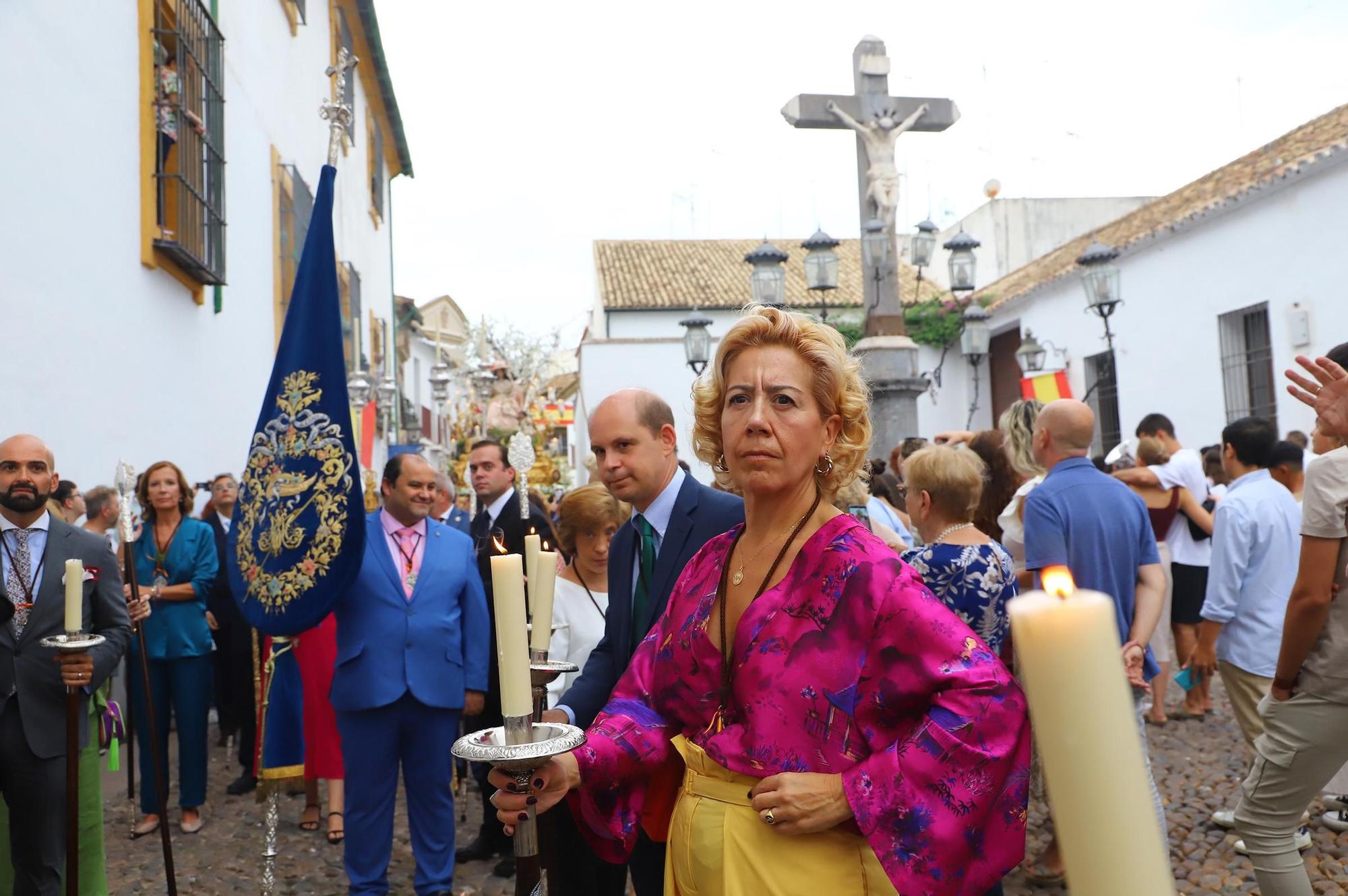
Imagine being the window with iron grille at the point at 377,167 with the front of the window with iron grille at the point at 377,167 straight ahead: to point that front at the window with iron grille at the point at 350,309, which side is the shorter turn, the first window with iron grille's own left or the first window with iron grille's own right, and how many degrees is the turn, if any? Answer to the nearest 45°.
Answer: approximately 90° to the first window with iron grille's own right

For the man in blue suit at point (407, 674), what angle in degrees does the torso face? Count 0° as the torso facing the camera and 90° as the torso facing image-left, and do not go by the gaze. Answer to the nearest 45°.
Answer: approximately 0°

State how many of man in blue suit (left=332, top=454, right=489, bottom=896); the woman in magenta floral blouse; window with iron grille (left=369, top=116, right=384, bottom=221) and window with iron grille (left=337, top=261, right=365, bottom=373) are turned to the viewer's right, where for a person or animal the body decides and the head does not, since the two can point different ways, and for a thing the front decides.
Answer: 2

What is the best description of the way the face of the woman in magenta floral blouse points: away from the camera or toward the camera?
toward the camera

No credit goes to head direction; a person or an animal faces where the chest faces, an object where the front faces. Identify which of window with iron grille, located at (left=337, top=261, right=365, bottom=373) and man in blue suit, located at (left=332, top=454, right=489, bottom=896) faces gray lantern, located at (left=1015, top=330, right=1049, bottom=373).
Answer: the window with iron grille

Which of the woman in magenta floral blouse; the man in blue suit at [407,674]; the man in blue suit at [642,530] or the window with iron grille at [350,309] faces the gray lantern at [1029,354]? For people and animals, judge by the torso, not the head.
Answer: the window with iron grille

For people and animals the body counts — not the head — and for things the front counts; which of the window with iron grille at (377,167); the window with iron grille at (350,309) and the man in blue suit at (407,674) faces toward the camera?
the man in blue suit

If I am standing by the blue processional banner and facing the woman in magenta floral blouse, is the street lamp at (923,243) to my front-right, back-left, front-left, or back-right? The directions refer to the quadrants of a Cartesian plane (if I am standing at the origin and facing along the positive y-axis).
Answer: back-left

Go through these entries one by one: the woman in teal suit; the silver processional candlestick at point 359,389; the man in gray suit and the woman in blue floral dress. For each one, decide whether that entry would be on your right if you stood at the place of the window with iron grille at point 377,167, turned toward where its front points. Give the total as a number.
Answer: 4

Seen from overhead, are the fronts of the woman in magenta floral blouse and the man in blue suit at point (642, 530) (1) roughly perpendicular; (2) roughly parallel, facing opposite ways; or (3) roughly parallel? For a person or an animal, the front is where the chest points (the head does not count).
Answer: roughly parallel

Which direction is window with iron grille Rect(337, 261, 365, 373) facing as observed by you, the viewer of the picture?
facing to the right of the viewer

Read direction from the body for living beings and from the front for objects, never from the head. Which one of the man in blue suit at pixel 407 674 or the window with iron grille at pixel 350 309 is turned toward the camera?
the man in blue suit

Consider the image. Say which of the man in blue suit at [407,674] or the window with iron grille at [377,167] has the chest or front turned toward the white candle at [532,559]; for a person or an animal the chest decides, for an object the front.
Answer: the man in blue suit
